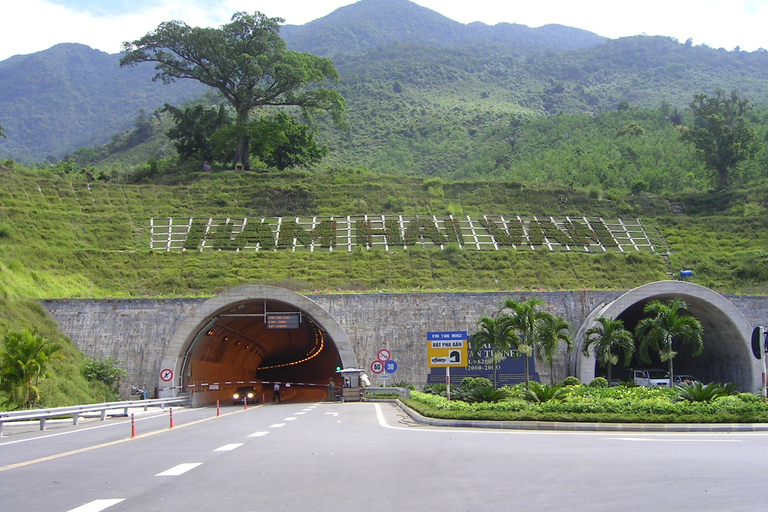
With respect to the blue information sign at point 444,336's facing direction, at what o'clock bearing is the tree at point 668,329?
The tree is roughly at 8 o'clock from the blue information sign.

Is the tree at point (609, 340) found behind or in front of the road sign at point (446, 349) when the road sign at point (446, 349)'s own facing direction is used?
behind

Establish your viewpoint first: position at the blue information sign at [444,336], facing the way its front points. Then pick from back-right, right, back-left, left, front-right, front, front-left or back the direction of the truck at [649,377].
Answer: back-left

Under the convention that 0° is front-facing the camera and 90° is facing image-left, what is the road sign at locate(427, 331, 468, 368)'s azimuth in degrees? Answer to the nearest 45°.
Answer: approximately 0°

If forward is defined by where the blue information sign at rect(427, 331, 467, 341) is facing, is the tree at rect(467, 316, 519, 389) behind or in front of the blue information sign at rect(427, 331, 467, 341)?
behind

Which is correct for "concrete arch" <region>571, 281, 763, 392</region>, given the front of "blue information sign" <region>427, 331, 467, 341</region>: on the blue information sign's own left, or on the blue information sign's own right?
on the blue information sign's own left

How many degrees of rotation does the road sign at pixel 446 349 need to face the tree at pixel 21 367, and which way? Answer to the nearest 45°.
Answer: approximately 90° to its right

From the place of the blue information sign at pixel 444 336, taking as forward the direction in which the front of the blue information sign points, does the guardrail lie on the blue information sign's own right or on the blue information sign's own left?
on the blue information sign's own right

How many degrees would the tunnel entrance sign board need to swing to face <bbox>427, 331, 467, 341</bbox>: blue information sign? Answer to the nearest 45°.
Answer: approximately 45° to its left
